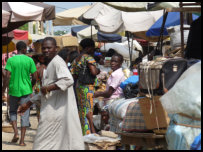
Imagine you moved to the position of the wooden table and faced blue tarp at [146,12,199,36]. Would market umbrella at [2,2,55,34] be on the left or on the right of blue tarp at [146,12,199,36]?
left

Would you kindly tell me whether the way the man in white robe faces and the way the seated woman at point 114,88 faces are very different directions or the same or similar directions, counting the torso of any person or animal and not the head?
same or similar directions

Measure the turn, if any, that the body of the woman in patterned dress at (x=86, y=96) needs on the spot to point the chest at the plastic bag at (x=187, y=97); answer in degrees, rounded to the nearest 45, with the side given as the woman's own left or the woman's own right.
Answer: approximately 135° to the woman's own right

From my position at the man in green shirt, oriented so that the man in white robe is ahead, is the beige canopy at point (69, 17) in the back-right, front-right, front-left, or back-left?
back-left

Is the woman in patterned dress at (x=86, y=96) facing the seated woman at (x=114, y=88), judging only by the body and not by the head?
no

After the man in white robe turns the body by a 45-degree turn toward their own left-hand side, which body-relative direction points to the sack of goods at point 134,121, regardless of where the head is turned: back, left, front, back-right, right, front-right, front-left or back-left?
left
